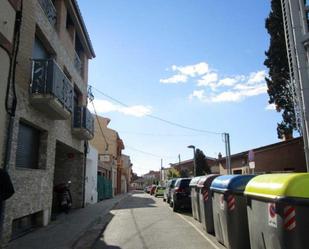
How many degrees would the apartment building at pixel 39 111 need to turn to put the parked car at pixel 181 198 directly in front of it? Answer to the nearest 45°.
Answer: approximately 90° to its left

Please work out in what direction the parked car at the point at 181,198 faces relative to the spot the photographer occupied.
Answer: facing away from the viewer

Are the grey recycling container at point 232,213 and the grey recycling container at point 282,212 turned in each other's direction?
no

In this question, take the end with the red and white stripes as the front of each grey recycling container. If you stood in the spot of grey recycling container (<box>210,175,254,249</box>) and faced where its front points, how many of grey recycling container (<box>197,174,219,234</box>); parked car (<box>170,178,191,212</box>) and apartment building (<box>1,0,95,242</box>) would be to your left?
0

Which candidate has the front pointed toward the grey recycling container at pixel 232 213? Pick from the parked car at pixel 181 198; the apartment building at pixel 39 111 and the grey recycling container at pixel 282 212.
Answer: the apartment building

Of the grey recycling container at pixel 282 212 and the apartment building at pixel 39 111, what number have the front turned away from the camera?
0

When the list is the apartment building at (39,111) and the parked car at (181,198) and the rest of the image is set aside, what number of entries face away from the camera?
1

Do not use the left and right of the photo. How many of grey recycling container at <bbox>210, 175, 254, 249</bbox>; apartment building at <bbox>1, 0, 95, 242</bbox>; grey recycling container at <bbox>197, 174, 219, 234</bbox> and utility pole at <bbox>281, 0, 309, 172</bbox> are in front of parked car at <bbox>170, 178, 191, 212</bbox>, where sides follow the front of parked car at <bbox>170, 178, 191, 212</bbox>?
0

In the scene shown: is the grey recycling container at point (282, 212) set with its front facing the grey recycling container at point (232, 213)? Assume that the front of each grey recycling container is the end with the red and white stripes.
no

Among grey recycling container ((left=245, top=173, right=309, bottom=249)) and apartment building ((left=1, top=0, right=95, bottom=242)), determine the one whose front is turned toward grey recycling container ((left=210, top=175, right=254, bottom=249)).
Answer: the apartment building

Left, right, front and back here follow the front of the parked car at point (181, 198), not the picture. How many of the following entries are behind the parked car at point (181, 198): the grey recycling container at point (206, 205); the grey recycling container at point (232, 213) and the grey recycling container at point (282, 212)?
3

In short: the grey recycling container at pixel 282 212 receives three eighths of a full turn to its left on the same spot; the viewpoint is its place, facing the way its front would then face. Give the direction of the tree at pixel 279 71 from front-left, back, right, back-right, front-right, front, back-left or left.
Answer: left

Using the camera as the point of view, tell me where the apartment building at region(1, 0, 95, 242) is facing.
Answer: facing the viewer and to the right of the viewer

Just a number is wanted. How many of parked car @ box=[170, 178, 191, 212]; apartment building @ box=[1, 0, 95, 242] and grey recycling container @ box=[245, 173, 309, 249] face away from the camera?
1

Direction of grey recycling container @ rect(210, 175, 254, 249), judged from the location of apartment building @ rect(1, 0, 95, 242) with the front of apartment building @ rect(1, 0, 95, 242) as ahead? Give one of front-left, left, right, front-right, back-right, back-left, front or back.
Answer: front

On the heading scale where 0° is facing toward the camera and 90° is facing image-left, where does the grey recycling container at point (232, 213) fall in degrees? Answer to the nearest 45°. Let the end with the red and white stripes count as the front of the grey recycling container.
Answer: approximately 45°

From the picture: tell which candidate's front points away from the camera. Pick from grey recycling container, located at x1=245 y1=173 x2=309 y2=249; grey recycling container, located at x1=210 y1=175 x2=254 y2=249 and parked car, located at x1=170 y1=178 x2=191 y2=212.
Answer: the parked car

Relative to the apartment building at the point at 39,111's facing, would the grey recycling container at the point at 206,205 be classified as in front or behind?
in front

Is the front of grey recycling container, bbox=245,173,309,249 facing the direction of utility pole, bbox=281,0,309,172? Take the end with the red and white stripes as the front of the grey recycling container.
no
